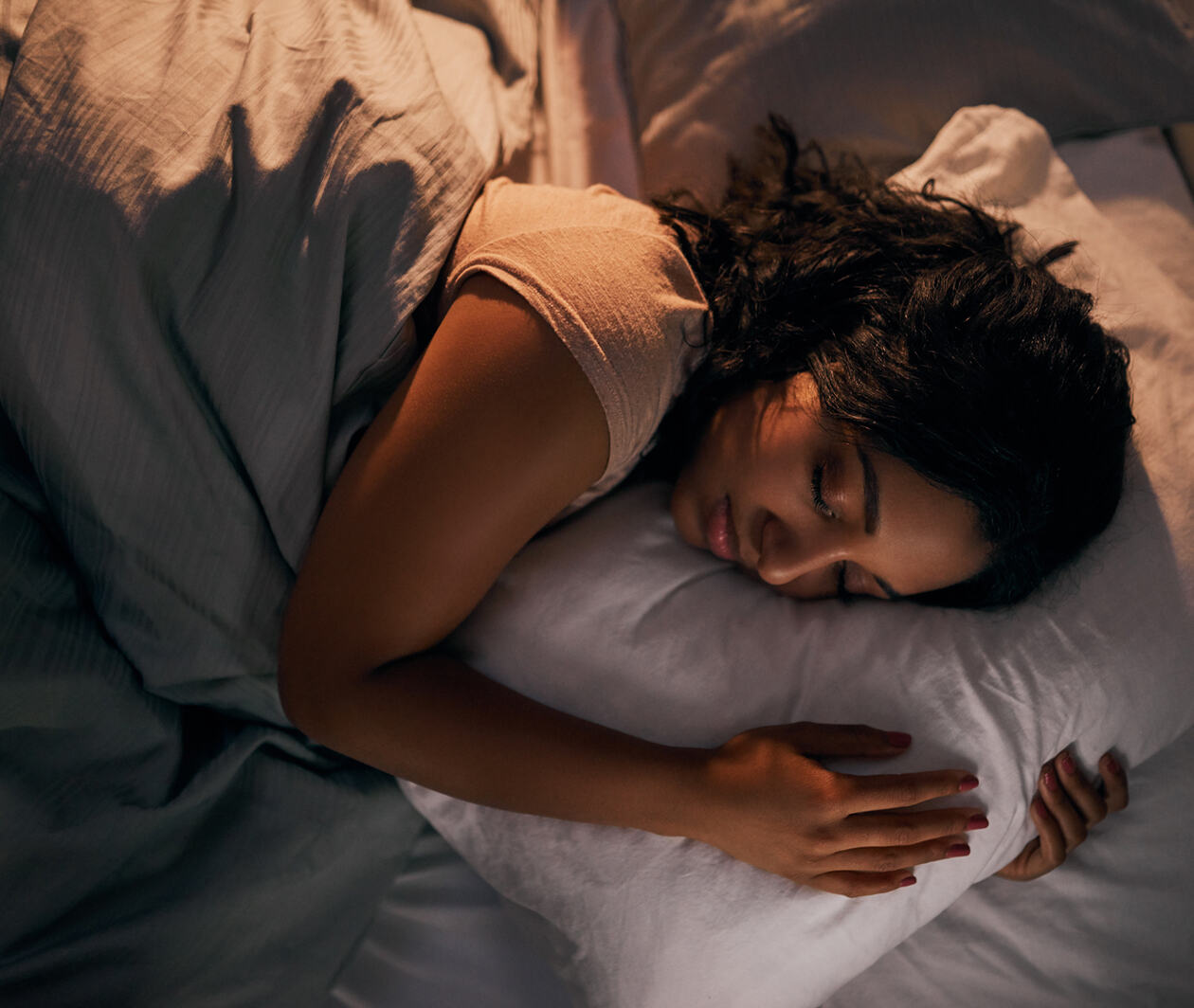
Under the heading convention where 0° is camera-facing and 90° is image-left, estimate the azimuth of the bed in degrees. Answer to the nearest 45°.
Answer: approximately 90°
